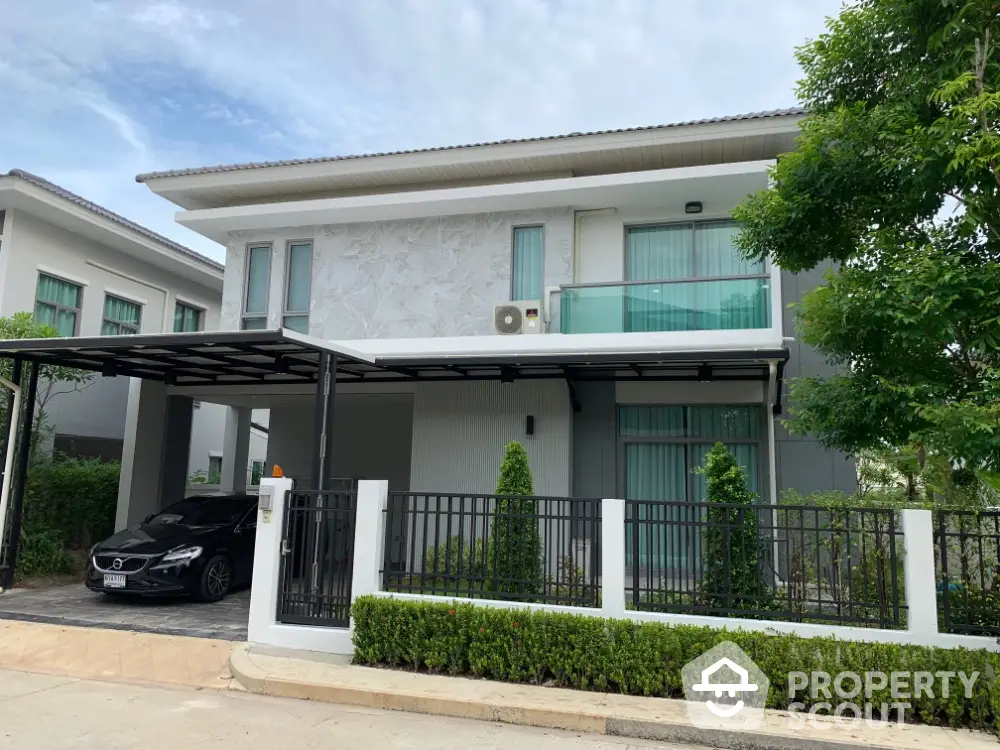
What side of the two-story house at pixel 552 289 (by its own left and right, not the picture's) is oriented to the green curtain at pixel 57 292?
right

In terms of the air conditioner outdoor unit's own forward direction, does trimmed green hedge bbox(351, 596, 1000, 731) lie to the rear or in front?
in front

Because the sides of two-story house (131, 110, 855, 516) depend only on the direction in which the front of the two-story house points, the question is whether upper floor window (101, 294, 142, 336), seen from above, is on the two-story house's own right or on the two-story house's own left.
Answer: on the two-story house's own right

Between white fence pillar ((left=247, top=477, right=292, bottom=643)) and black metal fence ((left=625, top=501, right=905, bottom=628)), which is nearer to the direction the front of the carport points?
the white fence pillar

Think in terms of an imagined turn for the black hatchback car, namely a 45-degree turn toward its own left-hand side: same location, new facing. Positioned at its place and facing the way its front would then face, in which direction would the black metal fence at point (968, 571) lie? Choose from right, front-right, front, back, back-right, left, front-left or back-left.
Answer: front-left

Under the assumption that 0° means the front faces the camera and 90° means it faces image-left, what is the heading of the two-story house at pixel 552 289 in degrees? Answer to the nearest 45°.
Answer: approximately 0°

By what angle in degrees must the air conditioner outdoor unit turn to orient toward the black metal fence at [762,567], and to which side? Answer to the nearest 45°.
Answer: approximately 45° to its left

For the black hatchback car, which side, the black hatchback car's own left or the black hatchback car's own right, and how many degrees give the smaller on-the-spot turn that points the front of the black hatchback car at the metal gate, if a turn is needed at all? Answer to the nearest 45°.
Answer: approximately 45° to the black hatchback car's own left

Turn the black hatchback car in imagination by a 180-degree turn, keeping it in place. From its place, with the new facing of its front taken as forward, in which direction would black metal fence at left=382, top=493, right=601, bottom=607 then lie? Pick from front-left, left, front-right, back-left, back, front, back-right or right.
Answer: right

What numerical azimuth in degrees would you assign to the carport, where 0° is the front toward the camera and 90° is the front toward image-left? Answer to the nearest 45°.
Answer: approximately 0°
